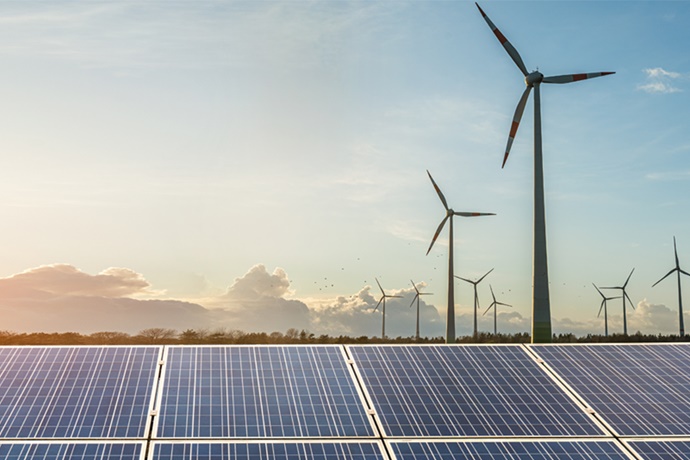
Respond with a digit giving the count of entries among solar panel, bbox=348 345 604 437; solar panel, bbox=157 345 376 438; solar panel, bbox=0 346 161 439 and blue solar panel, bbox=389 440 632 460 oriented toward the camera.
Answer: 4

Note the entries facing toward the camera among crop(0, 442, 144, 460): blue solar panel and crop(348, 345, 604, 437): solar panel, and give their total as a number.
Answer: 2

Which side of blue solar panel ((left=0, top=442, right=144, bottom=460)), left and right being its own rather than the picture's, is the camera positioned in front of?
front

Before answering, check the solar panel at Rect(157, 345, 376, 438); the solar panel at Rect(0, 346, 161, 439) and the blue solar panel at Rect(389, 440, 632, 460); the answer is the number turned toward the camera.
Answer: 3

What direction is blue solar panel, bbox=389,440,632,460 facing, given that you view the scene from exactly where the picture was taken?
facing the viewer

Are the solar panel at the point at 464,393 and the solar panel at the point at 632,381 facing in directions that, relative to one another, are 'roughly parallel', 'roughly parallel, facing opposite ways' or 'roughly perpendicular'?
roughly parallel

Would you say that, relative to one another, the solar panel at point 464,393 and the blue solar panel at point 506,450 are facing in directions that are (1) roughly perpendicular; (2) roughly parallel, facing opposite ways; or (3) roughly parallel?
roughly parallel

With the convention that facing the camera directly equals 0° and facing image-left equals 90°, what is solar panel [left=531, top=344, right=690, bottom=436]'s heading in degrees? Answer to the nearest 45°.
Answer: approximately 0°

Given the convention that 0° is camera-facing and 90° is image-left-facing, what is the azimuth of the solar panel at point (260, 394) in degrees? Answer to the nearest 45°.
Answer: approximately 0°
